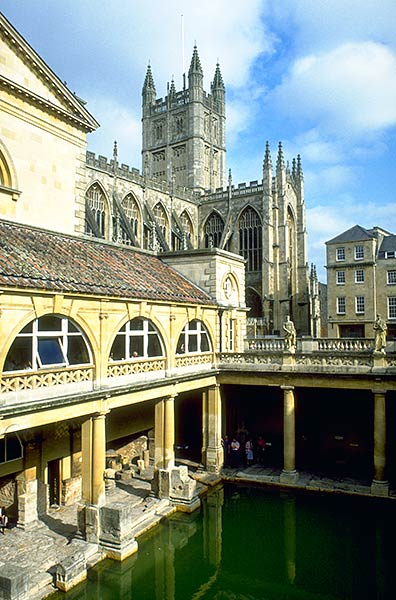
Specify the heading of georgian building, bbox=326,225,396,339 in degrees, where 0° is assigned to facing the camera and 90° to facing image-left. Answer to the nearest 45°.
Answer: approximately 0°

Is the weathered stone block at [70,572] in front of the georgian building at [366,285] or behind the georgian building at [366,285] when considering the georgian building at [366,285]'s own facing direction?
in front

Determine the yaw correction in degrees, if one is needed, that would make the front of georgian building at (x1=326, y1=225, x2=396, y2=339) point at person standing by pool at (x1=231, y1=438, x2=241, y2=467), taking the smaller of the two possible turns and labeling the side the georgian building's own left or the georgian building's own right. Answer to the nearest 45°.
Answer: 0° — it already faces them

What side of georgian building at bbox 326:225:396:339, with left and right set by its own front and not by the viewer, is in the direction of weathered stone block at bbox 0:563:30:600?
front
